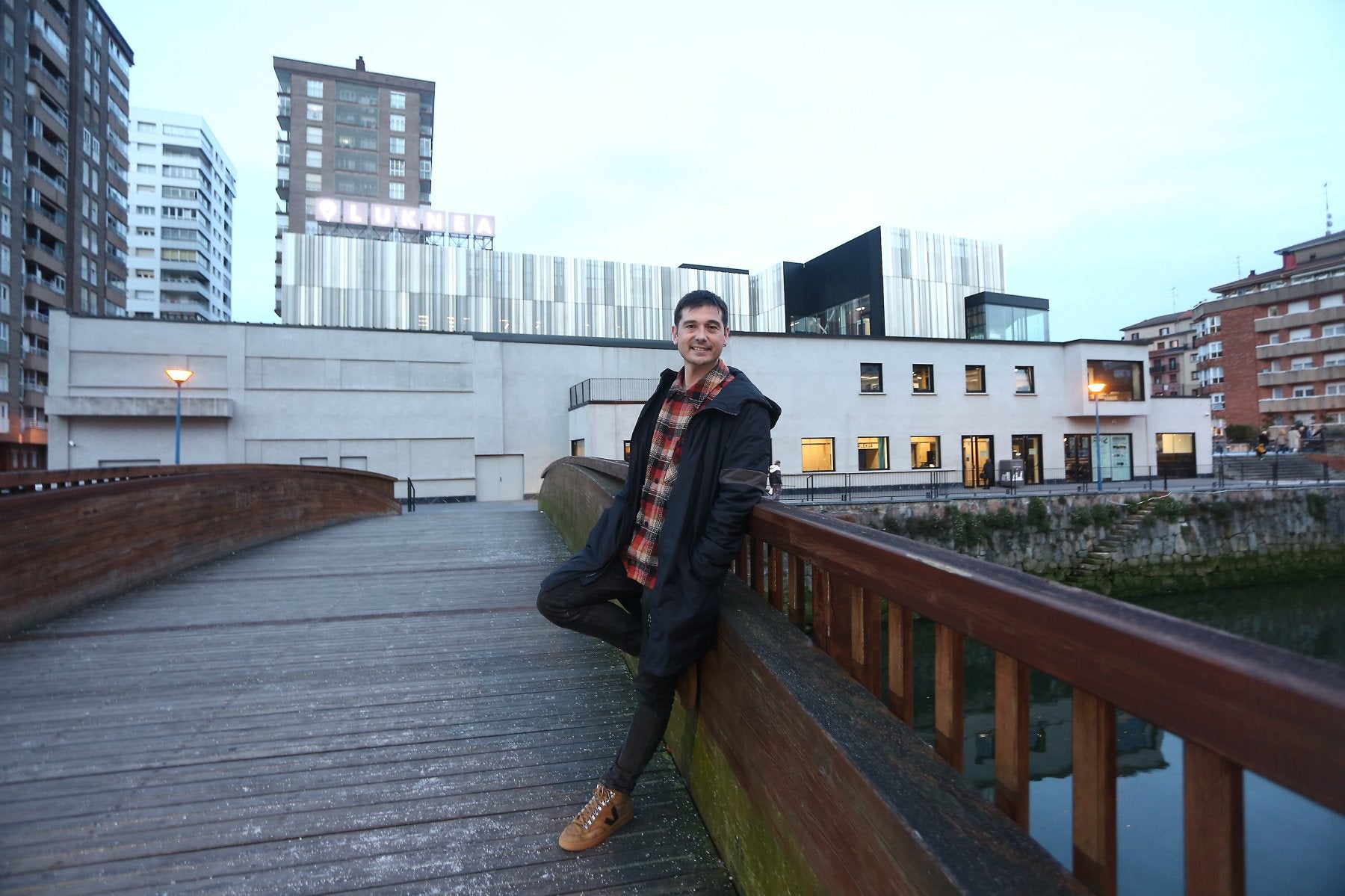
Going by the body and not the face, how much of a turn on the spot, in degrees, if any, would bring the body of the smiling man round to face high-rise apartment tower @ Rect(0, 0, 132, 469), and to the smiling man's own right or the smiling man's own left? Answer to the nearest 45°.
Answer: approximately 90° to the smiling man's own right

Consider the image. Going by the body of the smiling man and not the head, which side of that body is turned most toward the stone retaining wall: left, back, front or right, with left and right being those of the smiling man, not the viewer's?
back

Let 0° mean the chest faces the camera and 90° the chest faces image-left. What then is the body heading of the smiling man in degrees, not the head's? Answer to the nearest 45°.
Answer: approximately 45°
